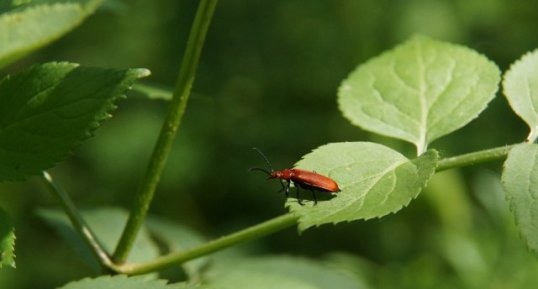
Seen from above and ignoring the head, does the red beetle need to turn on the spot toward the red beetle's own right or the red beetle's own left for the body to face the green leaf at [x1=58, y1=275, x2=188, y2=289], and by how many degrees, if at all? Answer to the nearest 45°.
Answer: approximately 45° to the red beetle's own left

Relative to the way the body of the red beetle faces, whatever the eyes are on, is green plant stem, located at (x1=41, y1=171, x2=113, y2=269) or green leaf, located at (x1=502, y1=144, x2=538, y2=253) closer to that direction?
the green plant stem

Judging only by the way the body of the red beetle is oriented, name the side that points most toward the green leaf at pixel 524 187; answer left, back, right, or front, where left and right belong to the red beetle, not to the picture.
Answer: back

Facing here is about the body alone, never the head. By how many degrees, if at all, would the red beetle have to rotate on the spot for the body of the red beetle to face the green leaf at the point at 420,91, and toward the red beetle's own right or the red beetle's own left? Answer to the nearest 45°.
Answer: approximately 135° to the red beetle's own right

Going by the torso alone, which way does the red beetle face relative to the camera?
to the viewer's left

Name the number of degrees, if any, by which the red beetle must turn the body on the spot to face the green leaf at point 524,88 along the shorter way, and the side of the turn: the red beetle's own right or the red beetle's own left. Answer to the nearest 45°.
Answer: approximately 135° to the red beetle's own right

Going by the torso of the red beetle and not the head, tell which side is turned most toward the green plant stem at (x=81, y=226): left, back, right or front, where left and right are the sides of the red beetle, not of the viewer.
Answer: front

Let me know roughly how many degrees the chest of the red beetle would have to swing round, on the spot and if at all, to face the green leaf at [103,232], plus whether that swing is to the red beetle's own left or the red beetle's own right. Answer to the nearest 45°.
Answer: approximately 45° to the red beetle's own right
